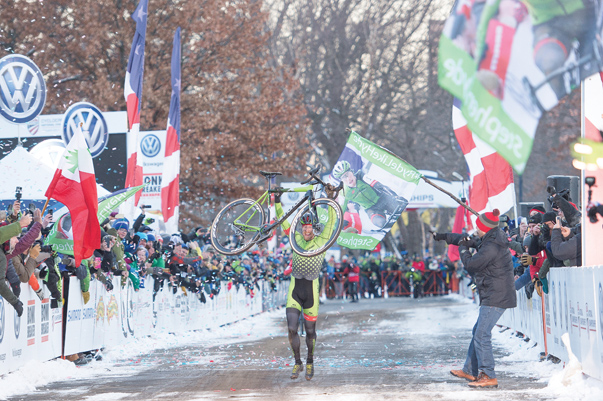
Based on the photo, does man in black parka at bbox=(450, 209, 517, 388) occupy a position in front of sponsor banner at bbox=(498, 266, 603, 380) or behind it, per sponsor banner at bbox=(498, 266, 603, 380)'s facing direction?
in front

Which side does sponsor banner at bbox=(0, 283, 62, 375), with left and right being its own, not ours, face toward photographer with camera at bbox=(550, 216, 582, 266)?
front

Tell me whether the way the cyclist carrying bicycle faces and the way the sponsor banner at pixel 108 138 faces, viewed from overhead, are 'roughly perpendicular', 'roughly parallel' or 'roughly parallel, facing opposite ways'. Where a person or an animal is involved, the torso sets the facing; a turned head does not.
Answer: roughly parallel

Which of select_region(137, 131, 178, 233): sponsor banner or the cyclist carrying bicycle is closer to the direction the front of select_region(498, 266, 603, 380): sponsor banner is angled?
the cyclist carrying bicycle

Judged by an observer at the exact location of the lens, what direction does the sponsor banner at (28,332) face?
facing the viewer and to the right of the viewer

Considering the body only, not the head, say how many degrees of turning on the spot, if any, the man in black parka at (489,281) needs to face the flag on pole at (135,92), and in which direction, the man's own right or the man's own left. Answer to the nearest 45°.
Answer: approximately 45° to the man's own right

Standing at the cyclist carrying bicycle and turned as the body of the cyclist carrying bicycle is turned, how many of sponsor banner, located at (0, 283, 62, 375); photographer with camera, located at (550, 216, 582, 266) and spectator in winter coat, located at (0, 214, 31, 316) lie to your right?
2

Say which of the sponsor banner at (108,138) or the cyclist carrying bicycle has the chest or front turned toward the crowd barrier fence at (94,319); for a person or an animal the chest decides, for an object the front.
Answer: the sponsor banner

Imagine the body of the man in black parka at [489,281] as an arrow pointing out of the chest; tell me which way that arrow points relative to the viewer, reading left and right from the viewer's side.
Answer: facing to the left of the viewer

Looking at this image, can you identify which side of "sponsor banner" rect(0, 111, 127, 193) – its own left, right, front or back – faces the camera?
front

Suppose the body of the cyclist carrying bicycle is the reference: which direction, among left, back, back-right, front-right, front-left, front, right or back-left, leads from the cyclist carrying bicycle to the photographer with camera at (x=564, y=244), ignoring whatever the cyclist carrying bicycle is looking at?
left

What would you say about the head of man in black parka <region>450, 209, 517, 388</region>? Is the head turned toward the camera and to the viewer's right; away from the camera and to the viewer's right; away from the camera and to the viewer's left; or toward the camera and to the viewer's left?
away from the camera and to the viewer's left

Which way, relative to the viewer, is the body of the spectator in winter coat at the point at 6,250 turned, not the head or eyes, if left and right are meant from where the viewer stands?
facing to the right of the viewer

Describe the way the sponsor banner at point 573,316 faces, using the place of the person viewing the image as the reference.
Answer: facing the viewer and to the left of the viewer

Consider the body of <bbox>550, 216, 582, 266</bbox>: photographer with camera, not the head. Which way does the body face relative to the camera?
to the viewer's left

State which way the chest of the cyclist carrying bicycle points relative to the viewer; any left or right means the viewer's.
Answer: facing the viewer
